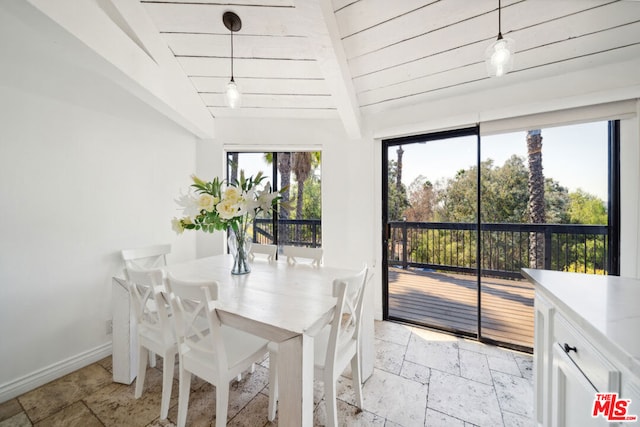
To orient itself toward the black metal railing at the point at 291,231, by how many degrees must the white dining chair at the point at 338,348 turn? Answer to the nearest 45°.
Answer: approximately 45° to its right

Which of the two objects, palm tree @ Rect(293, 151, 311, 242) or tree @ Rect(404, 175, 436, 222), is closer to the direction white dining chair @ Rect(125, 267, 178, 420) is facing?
the palm tree

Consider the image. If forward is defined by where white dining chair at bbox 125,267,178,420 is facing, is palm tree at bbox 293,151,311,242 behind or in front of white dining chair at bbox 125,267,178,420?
in front

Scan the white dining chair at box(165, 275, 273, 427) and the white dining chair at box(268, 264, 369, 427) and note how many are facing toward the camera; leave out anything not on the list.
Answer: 0

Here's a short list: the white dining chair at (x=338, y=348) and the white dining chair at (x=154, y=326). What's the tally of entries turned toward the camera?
0

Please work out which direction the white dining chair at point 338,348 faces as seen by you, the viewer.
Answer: facing away from the viewer and to the left of the viewer

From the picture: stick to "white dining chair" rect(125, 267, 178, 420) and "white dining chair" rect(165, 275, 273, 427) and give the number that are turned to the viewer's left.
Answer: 0

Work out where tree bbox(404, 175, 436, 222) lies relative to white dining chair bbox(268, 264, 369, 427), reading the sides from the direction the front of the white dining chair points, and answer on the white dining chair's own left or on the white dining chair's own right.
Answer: on the white dining chair's own right

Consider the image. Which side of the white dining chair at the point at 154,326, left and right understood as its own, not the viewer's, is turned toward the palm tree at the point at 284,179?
front

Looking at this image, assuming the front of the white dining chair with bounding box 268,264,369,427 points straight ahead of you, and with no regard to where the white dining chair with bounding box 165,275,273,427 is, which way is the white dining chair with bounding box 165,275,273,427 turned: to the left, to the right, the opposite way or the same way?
to the right

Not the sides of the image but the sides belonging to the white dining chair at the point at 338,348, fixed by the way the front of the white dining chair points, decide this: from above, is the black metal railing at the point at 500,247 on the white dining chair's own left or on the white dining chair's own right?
on the white dining chair's own right

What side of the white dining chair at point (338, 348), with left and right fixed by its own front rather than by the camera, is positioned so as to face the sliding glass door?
right

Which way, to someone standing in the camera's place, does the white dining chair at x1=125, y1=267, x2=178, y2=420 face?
facing away from the viewer and to the right of the viewer

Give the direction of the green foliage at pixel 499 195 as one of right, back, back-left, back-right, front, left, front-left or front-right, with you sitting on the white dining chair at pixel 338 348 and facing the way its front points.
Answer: right

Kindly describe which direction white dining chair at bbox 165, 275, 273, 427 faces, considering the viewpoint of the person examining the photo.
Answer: facing away from the viewer and to the right of the viewer

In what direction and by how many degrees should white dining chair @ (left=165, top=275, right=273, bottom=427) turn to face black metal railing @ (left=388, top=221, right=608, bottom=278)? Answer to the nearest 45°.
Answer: approximately 45° to its right
